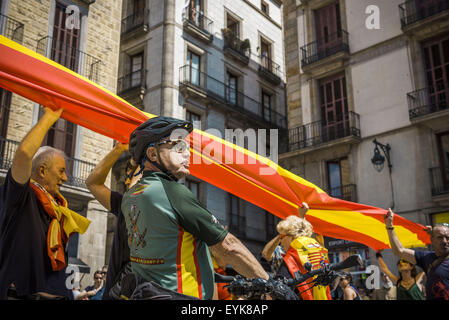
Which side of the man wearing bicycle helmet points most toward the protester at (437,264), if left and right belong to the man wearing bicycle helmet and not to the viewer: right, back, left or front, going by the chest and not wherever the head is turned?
front

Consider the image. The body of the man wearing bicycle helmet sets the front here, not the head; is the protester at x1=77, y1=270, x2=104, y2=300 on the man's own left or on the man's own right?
on the man's own left

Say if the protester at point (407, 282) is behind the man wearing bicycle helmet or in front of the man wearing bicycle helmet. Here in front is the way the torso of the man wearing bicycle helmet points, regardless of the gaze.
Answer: in front

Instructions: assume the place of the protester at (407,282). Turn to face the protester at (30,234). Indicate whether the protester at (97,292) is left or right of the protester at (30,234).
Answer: right

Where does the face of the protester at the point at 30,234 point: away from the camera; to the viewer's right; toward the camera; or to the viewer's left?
to the viewer's right

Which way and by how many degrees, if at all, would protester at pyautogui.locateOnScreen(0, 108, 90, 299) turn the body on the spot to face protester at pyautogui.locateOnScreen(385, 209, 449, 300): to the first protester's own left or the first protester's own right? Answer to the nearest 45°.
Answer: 0° — they already face them

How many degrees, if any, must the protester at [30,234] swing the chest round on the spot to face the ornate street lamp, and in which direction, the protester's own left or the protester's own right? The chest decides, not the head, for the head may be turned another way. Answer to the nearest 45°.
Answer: approximately 45° to the protester's own left

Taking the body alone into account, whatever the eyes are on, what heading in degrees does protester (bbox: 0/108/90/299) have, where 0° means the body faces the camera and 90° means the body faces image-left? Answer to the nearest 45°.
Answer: approximately 270°

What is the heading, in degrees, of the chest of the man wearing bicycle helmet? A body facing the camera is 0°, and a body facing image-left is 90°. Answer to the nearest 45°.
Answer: approximately 225°

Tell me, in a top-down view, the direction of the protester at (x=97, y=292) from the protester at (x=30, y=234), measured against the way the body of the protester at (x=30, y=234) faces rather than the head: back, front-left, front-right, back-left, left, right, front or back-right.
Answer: left

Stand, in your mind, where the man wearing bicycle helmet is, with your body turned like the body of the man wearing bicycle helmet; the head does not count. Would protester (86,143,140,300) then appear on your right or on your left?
on your left

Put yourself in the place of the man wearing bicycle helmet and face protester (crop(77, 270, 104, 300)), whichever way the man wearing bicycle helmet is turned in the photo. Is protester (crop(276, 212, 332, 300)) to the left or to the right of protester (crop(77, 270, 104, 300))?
right
